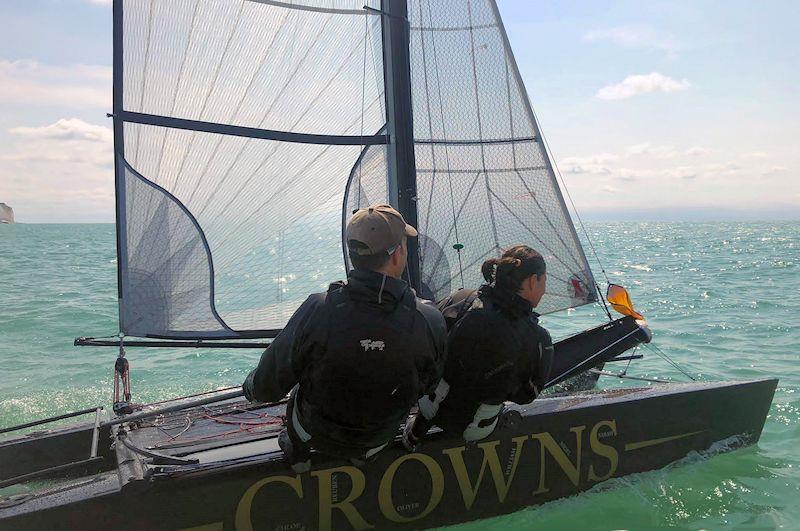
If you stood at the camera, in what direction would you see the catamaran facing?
facing away from the viewer and to the right of the viewer

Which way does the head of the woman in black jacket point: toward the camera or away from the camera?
away from the camera

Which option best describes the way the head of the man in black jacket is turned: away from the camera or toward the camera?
away from the camera

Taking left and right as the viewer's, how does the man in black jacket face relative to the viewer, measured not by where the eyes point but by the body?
facing away from the viewer

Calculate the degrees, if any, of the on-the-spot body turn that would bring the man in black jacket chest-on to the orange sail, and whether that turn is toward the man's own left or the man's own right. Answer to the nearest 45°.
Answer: approximately 45° to the man's own right

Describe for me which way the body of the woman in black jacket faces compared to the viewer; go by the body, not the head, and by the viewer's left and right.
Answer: facing away from the viewer and to the right of the viewer

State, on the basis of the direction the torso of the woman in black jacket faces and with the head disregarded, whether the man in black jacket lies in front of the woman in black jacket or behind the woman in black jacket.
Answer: behind

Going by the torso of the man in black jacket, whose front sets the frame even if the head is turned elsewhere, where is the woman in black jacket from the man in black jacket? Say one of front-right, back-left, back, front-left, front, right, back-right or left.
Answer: front-right
